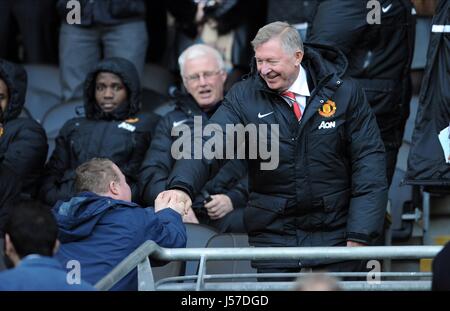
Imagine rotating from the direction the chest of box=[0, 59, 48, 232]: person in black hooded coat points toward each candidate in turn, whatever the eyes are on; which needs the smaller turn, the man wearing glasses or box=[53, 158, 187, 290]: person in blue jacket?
the person in blue jacket

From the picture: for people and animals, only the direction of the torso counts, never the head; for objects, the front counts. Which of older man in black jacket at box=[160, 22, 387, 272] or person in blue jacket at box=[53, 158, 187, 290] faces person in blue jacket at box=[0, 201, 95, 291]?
the older man in black jacket

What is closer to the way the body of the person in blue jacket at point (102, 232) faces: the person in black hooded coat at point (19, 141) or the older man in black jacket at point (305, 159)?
the older man in black jacket

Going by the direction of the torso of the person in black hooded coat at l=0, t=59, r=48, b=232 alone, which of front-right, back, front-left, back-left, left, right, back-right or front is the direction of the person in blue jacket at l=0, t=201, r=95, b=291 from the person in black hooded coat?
front-left

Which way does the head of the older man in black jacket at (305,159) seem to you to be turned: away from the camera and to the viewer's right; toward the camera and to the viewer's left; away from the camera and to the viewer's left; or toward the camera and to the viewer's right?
toward the camera and to the viewer's left

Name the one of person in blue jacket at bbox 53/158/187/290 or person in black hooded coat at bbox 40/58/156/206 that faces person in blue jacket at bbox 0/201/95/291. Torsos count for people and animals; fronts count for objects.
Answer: the person in black hooded coat

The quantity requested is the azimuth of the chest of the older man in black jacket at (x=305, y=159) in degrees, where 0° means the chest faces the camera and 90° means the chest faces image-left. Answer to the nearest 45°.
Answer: approximately 45°

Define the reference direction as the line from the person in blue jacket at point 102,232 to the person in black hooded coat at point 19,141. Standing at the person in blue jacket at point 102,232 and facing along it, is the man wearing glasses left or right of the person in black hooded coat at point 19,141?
right

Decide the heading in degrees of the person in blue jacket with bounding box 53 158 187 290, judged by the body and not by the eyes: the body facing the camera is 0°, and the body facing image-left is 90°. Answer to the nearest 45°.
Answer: approximately 225°

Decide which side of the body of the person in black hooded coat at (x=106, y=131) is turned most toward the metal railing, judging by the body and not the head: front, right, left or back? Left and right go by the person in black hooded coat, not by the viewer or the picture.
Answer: front

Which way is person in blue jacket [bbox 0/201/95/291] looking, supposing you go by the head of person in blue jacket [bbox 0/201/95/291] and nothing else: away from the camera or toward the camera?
away from the camera

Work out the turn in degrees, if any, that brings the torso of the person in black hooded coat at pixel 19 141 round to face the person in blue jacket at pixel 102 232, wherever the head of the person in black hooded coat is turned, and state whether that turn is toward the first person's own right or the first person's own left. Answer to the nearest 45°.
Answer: approximately 45° to the first person's own left

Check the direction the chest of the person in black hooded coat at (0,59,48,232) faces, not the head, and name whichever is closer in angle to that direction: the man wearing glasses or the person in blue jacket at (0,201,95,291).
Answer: the person in blue jacket

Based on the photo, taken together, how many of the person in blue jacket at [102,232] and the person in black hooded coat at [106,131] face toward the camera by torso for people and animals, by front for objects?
1

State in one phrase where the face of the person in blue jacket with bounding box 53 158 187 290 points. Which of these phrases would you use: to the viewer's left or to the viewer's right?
to the viewer's right

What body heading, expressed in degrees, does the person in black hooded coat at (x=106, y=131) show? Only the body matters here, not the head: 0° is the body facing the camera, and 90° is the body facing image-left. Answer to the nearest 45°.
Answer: approximately 0°
